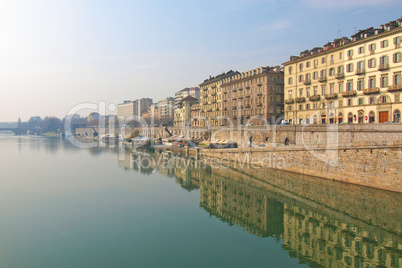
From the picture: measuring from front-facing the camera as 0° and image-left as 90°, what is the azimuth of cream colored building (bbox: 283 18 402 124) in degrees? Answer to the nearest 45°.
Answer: approximately 45°

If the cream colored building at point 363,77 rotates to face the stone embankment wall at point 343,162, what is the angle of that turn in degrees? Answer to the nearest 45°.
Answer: approximately 45° to its left
